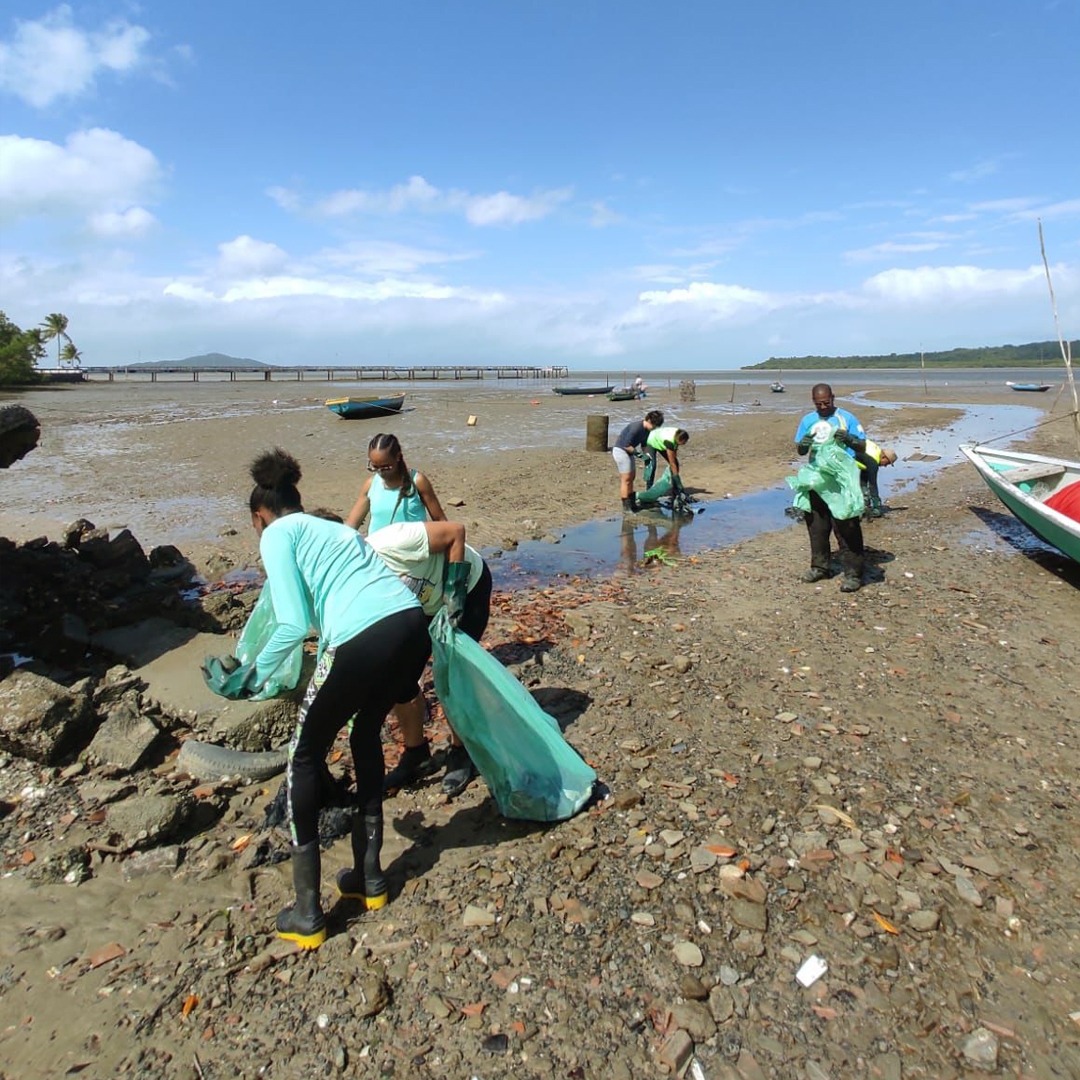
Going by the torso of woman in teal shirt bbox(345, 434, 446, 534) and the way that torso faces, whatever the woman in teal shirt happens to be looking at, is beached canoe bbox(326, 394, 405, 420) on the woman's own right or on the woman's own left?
on the woman's own right

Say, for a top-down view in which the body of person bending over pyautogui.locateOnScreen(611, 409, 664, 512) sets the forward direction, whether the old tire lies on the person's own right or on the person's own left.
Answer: on the person's own right

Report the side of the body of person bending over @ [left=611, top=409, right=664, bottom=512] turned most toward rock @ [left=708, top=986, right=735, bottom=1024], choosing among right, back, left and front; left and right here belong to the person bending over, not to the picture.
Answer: right

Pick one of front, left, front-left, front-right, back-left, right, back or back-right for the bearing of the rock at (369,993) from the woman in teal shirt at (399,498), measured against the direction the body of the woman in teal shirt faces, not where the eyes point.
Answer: front-left

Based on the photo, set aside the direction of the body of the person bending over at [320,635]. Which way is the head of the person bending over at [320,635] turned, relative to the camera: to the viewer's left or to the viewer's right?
to the viewer's left

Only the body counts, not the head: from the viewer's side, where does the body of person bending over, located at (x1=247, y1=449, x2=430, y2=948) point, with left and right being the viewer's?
facing away from the viewer and to the left of the viewer

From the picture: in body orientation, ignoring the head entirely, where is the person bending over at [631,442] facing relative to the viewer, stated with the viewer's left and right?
facing to the right of the viewer

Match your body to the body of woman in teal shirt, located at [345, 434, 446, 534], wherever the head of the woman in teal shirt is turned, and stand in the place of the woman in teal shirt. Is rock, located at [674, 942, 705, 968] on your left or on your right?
on your left

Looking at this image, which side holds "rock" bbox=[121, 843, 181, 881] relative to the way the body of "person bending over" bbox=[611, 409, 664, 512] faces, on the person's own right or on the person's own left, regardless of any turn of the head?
on the person's own right

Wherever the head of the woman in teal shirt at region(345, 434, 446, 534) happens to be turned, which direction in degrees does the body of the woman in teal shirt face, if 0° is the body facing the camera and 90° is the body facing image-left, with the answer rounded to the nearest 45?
approximately 45°
